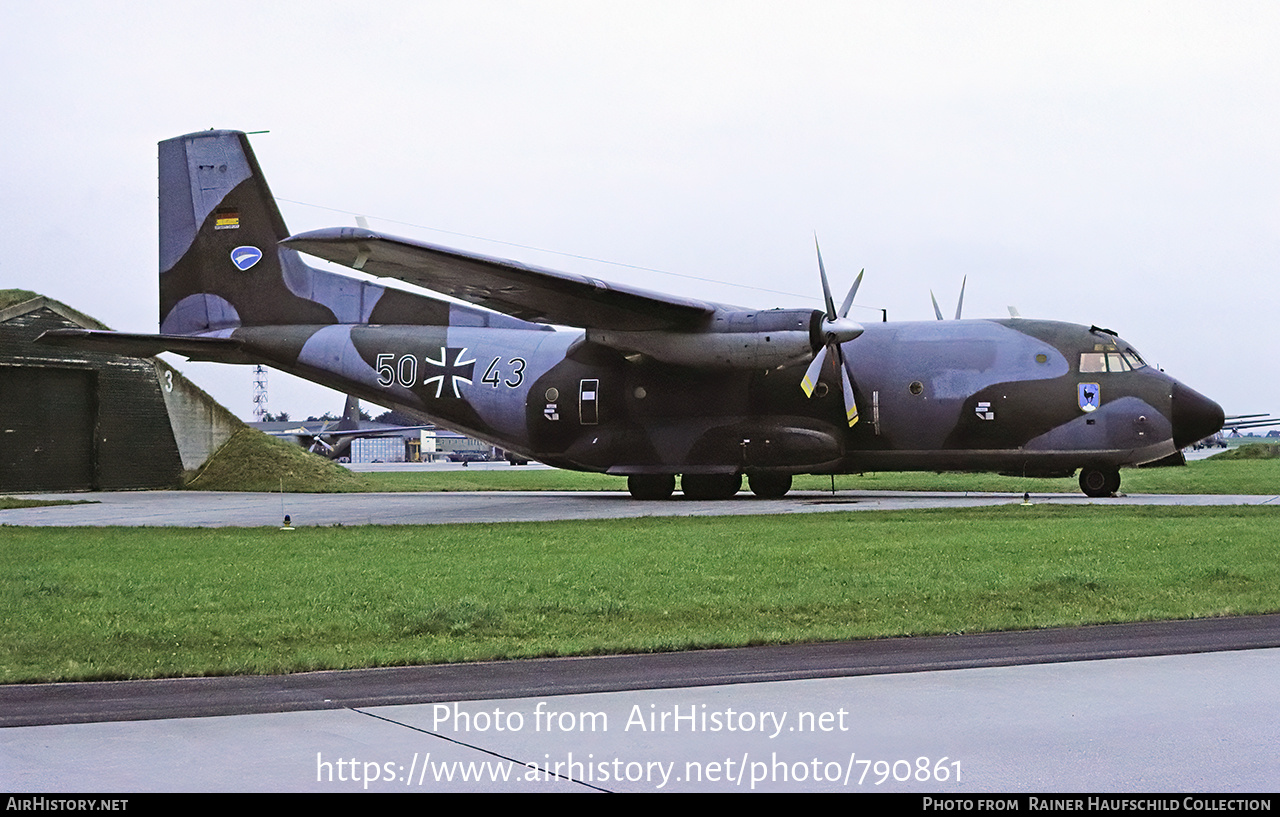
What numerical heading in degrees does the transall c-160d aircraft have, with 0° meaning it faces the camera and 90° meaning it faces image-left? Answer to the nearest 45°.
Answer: approximately 315°
